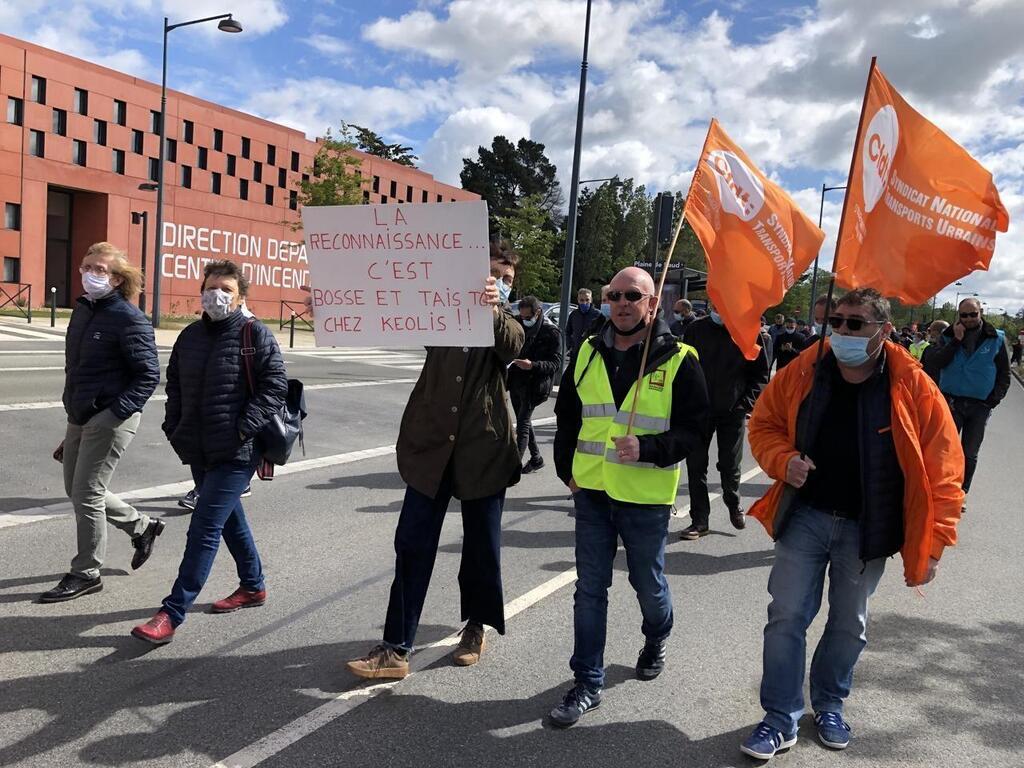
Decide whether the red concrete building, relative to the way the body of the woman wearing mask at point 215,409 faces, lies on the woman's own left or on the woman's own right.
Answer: on the woman's own right

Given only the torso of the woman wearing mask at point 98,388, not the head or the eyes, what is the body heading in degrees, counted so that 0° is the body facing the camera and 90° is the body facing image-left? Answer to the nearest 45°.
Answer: approximately 45°

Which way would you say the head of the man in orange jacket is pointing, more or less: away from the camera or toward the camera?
toward the camera

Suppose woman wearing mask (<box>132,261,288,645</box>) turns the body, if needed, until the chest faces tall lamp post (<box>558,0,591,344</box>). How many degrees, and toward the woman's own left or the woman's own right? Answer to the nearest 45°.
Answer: approximately 180°

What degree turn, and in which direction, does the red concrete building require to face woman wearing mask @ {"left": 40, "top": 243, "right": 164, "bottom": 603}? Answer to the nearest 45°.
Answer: approximately 45° to its right

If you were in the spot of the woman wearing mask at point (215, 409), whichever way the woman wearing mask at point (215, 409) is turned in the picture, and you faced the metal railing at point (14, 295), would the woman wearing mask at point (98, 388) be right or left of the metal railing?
left

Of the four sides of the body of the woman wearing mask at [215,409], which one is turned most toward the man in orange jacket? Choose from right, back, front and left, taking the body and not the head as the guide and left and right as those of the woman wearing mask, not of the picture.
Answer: left

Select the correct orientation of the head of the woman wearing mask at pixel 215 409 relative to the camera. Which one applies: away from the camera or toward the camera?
toward the camera

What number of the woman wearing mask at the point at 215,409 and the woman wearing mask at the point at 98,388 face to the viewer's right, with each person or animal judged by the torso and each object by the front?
0

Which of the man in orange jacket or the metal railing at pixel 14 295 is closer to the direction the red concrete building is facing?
the man in orange jacket

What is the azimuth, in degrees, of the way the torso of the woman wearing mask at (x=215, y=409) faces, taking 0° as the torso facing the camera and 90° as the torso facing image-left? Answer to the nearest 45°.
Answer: approximately 45°

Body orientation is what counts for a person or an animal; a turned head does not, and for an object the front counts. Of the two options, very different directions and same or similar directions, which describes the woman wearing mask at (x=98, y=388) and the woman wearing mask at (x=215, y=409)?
same or similar directions

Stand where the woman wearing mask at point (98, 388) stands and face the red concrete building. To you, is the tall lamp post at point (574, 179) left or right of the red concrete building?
right

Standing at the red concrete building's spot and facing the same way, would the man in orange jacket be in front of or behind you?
in front

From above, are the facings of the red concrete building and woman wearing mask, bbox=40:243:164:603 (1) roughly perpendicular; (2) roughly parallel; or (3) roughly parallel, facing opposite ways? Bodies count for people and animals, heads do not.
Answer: roughly perpendicular

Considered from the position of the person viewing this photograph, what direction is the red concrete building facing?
facing the viewer and to the right of the viewer

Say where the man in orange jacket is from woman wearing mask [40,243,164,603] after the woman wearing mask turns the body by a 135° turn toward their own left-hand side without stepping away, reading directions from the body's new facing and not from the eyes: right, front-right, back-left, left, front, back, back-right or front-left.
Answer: front-right
